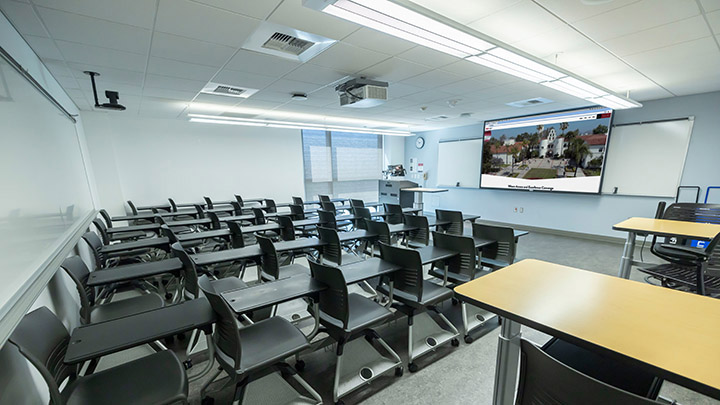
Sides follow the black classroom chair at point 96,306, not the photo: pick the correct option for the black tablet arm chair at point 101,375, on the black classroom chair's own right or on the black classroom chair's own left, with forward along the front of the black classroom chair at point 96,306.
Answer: on the black classroom chair's own right

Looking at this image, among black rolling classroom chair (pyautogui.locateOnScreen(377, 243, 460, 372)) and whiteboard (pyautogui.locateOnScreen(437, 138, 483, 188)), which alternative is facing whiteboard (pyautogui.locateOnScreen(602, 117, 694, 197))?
the black rolling classroom chair

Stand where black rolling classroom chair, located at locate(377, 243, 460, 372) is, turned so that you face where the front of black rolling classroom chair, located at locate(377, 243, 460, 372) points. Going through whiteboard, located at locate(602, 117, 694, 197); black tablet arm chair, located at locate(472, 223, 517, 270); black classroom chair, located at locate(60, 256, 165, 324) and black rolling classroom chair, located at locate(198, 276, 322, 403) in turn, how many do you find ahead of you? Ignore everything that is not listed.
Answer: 2

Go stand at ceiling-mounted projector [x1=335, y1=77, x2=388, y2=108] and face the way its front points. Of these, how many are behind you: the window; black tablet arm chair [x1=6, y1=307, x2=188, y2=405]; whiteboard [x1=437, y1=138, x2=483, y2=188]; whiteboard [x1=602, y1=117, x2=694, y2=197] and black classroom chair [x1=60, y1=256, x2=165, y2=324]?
2

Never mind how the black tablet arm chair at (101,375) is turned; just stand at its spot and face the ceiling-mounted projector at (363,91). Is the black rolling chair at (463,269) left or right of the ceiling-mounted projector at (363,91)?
right

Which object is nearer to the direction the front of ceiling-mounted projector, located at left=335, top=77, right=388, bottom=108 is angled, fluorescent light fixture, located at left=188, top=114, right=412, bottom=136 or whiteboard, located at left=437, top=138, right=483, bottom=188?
the whiteboard
